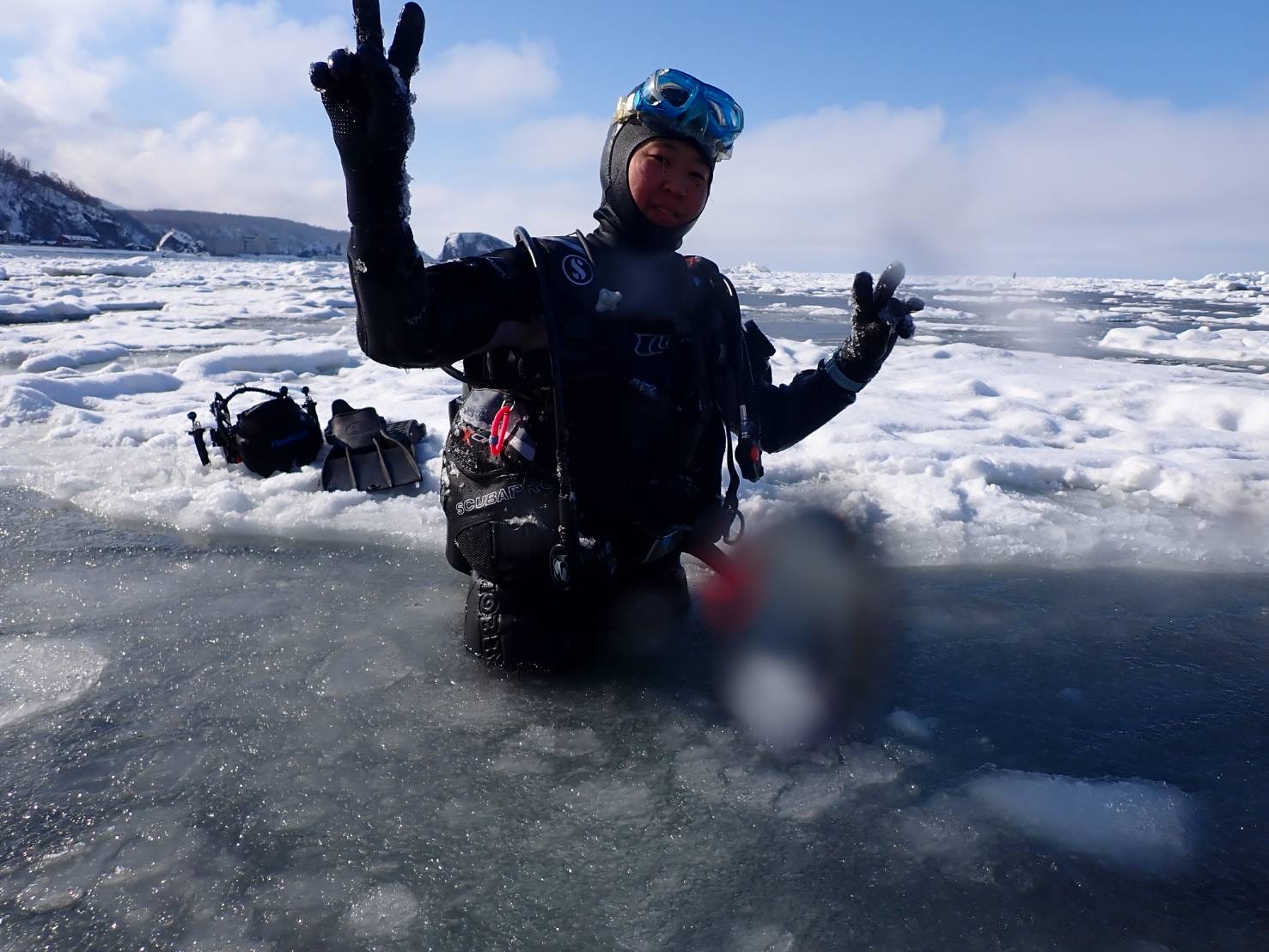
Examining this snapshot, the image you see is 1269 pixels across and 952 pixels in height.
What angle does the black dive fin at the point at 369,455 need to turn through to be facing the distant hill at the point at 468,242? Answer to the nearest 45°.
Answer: approximately 180°

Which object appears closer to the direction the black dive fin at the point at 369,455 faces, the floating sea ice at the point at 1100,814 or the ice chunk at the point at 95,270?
the floating sea ice

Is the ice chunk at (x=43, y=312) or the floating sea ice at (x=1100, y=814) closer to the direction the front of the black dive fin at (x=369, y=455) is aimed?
the floating sea ice

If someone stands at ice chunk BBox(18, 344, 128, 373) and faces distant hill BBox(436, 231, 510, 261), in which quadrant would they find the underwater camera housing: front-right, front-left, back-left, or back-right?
back-right

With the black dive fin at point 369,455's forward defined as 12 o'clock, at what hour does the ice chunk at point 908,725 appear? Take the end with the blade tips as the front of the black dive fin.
The ice chunk is roughly at 11 o'clock from the black dive fin.

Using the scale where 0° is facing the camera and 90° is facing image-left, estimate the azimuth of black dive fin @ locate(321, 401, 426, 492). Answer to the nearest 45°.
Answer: approximately 0°

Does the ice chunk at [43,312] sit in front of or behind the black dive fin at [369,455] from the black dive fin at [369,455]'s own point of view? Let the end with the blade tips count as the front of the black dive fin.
behind

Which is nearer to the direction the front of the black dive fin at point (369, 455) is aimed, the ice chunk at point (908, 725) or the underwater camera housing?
the ice chunk

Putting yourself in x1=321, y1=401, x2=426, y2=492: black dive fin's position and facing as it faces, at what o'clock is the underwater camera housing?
The underwater camera housing is roughly at 4 o'clock from the black dive fin.

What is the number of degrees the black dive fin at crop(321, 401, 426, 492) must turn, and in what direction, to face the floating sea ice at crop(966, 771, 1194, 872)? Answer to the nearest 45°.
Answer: approximately 45° to its left

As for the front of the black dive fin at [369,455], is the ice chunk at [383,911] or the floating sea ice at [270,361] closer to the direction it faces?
the ice chunk

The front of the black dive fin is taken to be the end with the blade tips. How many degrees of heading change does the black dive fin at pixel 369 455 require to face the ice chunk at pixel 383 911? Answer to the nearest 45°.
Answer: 0° — it already faces it
